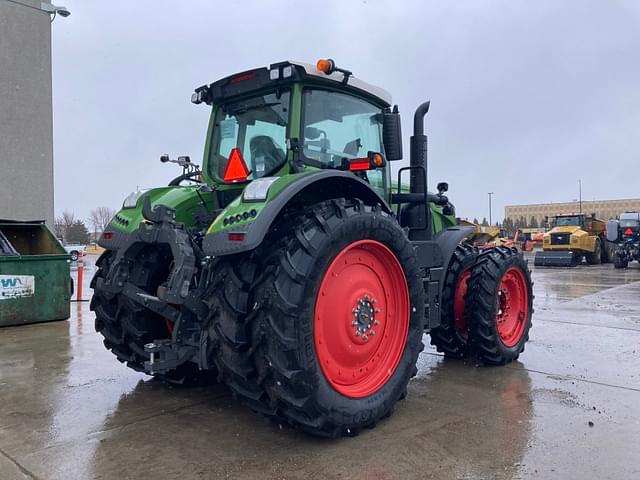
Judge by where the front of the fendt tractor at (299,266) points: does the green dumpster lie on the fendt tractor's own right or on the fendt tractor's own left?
on the fendt tractor's own left

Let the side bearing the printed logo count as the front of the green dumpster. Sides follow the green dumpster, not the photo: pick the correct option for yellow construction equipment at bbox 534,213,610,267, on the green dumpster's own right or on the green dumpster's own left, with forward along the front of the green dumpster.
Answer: on the green dumpster's own left

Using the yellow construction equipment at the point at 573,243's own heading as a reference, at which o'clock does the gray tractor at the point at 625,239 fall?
The gray tractor is roughly at 9 o'clock from the yellow construction equipment.

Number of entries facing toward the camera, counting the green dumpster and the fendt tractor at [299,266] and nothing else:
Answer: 1

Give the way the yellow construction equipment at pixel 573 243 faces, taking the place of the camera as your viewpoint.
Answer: facing the viewer and to the left of the viewer

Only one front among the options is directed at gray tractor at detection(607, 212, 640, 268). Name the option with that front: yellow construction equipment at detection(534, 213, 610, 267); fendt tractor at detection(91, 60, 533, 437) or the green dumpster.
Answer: fendt tractor at detection(91, 60, 533, 437)

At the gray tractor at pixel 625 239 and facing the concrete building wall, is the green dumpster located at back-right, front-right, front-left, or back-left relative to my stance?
front-left

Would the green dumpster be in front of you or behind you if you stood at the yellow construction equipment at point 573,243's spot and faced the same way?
in front

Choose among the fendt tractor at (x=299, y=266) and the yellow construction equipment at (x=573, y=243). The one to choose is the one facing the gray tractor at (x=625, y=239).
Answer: the fendt tractor at (x=299, y=266)

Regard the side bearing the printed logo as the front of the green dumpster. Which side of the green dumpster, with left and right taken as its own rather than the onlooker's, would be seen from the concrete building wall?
back

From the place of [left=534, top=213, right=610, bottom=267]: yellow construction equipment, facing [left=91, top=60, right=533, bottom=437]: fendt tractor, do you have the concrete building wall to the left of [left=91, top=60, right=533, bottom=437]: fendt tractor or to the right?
right

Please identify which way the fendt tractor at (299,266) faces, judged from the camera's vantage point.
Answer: facing away from the viewer and to the right of the viewer

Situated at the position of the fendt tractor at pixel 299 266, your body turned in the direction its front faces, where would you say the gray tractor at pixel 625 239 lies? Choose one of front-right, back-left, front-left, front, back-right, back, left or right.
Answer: front

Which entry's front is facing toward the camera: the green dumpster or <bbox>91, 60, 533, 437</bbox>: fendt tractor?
the green dumpster

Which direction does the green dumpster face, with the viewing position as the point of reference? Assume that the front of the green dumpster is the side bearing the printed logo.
facing the viewer
